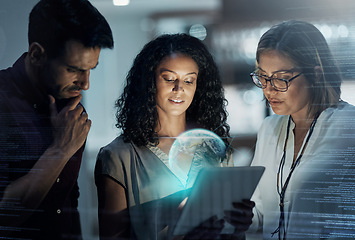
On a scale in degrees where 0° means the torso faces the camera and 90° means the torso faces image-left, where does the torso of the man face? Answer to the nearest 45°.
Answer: approximately 315°

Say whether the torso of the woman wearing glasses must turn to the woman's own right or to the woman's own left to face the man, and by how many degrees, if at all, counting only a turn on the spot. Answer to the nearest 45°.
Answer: approximately 45° to the woman's own right
